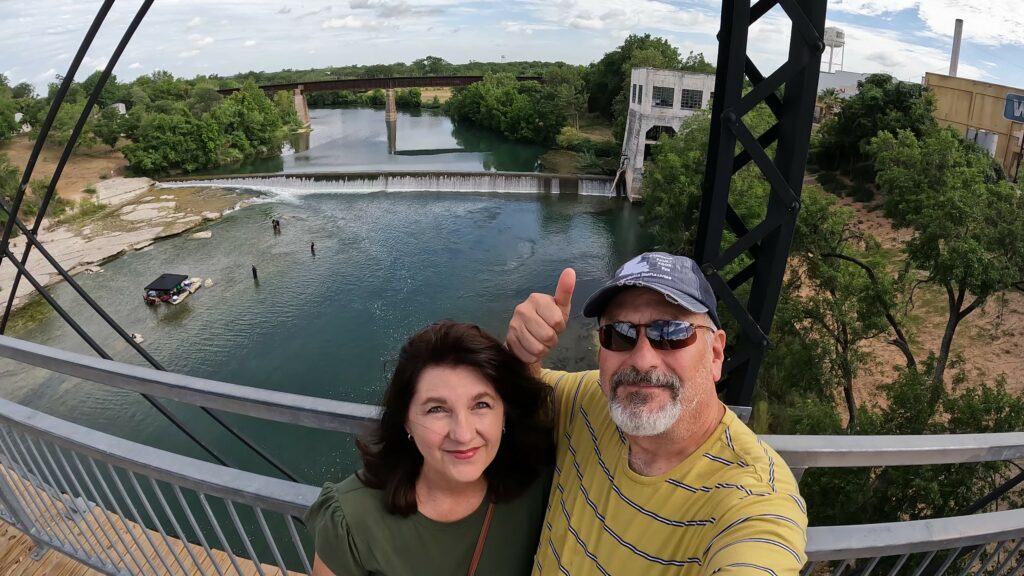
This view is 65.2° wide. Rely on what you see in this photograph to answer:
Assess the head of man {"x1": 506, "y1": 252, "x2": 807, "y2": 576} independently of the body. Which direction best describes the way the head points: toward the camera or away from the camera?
toward the camera

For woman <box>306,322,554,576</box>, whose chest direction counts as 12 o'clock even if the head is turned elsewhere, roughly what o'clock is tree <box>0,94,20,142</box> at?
The tree is roughly at 5 o'clock from the woman.

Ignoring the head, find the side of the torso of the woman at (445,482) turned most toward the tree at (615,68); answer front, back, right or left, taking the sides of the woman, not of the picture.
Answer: back

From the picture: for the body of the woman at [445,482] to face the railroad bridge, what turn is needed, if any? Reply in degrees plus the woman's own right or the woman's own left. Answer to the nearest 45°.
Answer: approximately 180°

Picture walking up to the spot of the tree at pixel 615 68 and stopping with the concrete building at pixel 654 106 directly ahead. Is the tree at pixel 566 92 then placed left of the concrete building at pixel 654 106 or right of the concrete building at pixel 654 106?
right

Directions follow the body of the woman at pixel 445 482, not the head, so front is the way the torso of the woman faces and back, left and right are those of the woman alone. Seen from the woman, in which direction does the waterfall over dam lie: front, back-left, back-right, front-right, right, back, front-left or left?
back

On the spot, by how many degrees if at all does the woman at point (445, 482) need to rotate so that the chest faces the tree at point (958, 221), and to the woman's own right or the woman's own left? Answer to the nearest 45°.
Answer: approximately 135° to the woman's own left

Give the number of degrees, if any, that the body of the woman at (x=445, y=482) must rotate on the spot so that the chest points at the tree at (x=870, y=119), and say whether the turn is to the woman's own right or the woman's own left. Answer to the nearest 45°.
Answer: approximately 135° to the woman's own left

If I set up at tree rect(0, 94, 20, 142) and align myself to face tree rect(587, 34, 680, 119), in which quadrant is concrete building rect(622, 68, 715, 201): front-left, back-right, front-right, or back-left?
front-right

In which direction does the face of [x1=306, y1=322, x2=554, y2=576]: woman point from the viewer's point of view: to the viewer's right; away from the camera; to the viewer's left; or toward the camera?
toward the camera

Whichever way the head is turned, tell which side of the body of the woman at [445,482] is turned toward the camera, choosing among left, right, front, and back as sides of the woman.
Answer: front

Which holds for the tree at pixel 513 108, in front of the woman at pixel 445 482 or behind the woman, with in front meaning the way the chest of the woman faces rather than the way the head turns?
behind

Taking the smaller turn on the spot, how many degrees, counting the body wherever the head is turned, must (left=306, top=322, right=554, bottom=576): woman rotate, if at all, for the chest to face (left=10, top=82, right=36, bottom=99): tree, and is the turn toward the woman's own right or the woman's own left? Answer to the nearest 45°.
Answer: approximately 135° to the woman's own right
